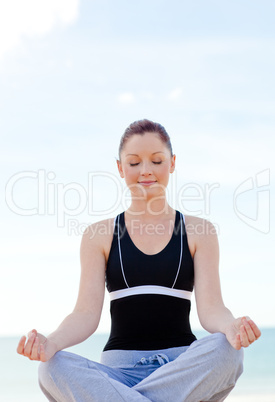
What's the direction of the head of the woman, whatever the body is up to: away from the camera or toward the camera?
toward the camera

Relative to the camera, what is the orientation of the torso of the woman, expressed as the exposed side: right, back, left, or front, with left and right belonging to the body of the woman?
front
